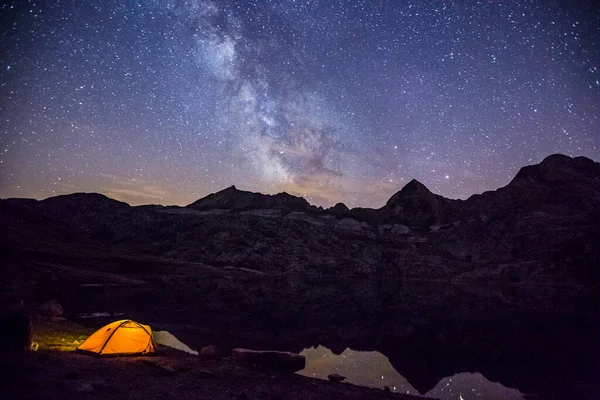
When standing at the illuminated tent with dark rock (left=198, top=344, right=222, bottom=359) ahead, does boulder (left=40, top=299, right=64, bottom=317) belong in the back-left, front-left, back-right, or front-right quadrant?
back-left
